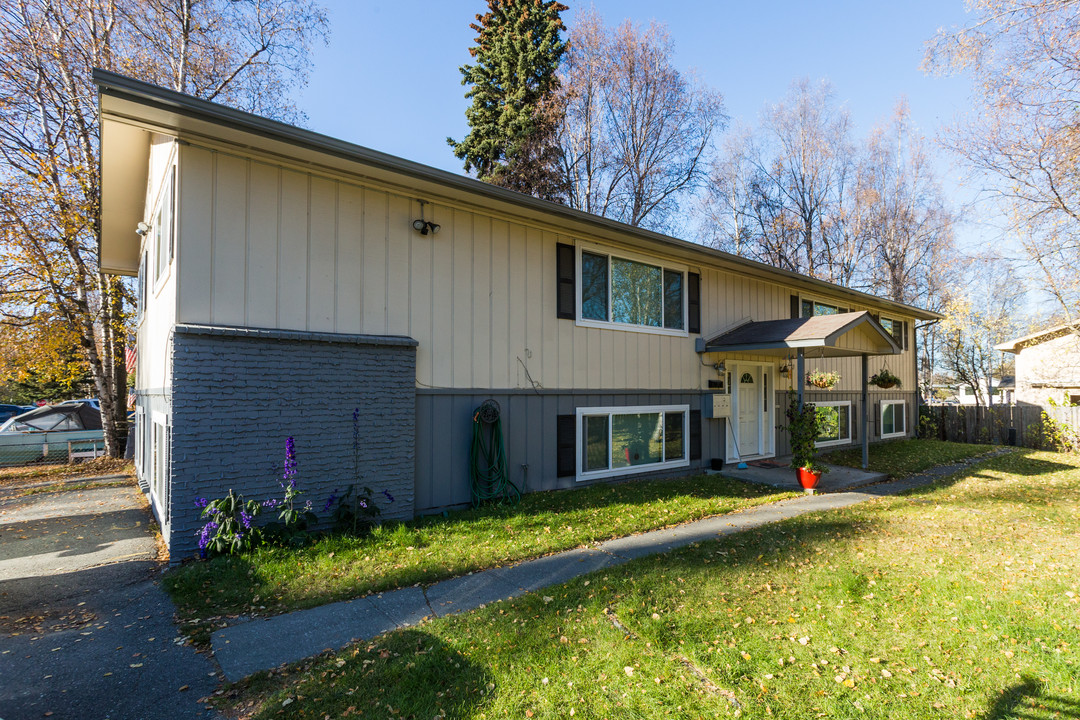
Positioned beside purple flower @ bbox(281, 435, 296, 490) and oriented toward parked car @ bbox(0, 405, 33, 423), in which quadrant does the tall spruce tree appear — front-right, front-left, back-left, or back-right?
front-right

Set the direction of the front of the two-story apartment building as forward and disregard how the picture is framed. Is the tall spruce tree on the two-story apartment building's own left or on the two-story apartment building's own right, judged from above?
on the two-story apartment building's own left

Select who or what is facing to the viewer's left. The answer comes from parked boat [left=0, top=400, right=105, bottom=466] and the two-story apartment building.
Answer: the parked boat

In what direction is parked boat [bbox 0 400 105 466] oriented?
to the viewer's left

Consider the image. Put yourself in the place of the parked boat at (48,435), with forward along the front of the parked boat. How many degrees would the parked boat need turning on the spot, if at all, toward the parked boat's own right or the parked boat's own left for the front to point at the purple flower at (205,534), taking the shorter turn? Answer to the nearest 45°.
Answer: approximately 90° to the parked boat's own left

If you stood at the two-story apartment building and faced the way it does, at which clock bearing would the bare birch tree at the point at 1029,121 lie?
The bare birch tree is roughly at 10 o'clock from the two-story apartment building.

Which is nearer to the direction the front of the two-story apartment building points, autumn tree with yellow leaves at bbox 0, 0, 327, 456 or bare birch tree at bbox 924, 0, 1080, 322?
the bare birch tree

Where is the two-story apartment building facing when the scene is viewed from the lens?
facing the viewer and to the right of the viewer

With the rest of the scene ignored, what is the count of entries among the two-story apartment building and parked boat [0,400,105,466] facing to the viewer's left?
1

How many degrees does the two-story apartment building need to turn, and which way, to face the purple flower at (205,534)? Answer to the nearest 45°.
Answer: approximately 90° to its right
